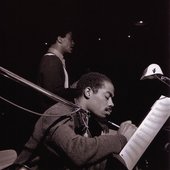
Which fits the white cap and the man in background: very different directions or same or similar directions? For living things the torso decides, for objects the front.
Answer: very different directions

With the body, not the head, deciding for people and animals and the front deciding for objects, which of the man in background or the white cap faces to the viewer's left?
the white cap

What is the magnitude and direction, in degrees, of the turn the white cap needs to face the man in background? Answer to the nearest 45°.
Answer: approximately 45° to its right

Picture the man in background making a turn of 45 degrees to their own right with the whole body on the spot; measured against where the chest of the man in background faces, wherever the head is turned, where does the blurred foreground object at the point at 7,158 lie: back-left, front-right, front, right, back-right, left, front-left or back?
front-right
